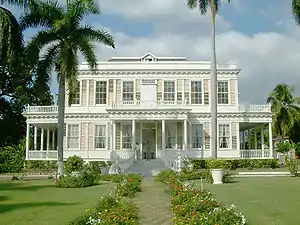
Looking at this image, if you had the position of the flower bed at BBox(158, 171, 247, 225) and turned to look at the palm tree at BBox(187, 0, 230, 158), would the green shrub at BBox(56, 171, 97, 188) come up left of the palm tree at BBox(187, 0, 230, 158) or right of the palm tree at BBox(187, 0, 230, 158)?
left

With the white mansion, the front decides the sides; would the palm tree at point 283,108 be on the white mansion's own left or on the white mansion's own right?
on the white mansion's own left

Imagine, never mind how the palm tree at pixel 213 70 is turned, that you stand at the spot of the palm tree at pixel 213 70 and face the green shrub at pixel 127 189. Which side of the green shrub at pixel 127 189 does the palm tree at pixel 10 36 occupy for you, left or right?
right

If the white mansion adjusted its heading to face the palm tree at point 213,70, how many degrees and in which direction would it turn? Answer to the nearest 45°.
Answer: approximately 45° to its left

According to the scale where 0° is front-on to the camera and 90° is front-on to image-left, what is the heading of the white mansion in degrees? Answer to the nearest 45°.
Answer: approximately 0°

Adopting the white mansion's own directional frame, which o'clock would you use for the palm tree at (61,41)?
The palm tree is roughly at 1 o'clock from the white mansion.

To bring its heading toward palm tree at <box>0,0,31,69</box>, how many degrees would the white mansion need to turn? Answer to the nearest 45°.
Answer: approximately 45° to its right
